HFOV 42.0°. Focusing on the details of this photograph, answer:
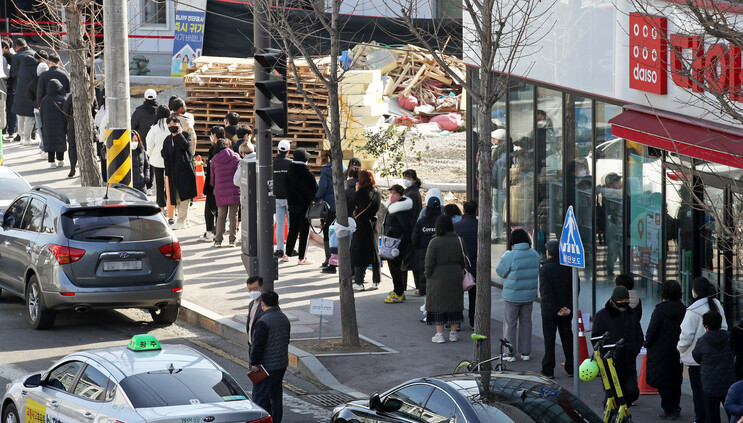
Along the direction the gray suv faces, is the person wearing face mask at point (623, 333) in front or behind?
behind

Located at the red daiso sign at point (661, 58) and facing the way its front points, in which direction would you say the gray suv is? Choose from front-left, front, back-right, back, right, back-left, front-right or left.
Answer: front-right

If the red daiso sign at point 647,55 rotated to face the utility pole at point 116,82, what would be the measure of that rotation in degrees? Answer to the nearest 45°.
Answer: approximately 45° to its right

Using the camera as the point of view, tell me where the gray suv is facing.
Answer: facing away from the viewer and to the left of the viewer

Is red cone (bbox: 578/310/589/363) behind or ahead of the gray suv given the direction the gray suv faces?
behind

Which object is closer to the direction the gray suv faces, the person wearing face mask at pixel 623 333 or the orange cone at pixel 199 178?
the orange cone
